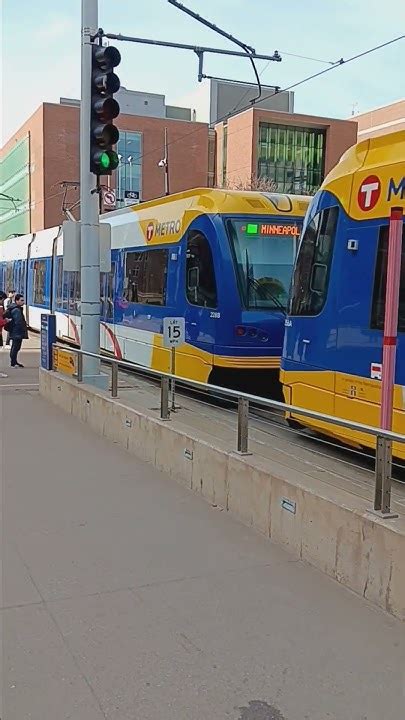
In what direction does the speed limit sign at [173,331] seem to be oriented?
toward the camera

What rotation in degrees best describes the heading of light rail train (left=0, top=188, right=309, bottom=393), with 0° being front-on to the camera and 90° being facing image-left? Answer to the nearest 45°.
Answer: approximately 315°

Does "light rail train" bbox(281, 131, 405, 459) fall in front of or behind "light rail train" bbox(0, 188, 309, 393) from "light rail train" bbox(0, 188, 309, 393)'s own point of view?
in front
